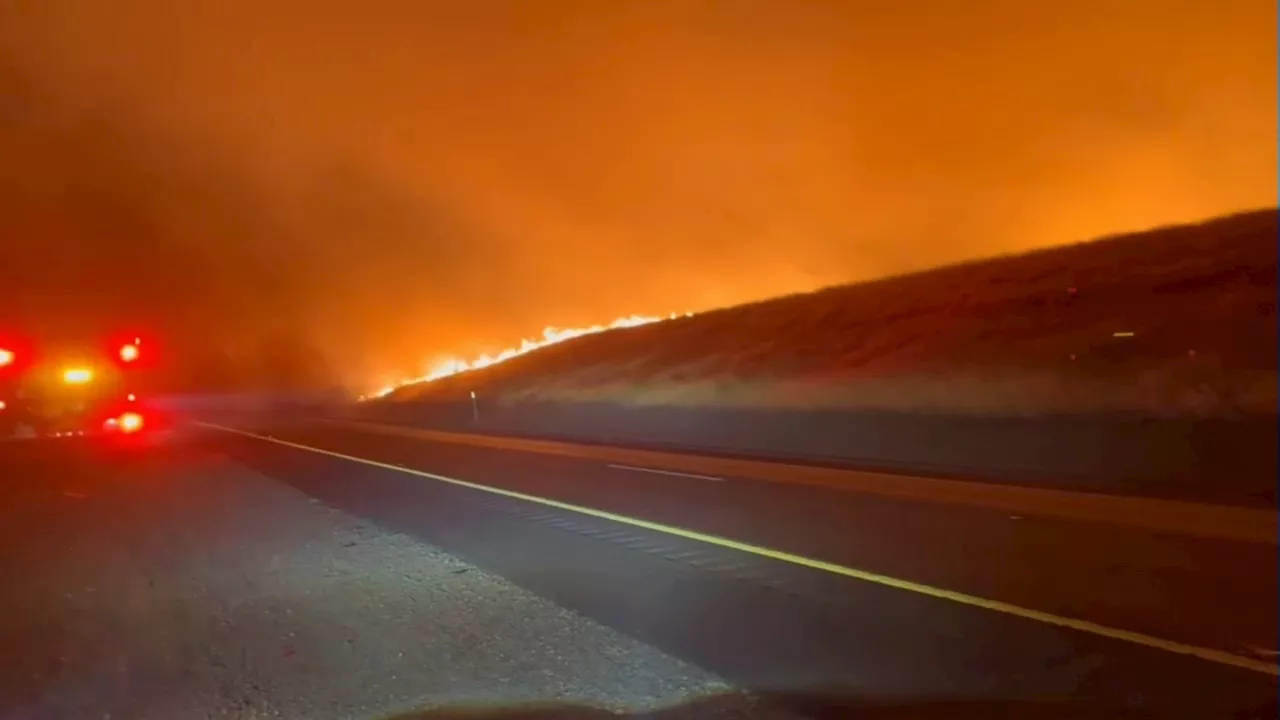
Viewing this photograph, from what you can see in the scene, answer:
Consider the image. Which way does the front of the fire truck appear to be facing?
away from the camera
